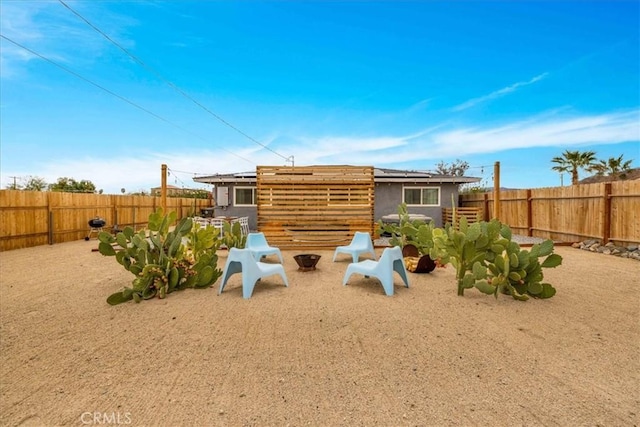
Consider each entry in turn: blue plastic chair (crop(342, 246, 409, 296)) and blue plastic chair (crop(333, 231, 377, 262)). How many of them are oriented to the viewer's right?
0

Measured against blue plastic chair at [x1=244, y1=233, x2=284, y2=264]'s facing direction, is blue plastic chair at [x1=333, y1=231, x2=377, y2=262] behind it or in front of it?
in front

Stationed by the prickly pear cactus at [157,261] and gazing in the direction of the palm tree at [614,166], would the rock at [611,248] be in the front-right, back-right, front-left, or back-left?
front-right

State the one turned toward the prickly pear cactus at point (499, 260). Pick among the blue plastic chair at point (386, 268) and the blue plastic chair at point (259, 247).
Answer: the blue plastic chair at point (259, 247)

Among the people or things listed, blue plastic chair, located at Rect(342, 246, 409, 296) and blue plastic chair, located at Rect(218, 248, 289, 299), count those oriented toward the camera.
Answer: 0

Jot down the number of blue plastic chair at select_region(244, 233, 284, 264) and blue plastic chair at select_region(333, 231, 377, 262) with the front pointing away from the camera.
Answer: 0

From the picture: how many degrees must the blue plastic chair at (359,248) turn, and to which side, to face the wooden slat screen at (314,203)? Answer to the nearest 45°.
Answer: approximately 90° to its right

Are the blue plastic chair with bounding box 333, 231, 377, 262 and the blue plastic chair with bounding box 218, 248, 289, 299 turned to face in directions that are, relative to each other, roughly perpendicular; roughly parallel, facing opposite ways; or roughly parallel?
roughly parallel, facing opposite ways

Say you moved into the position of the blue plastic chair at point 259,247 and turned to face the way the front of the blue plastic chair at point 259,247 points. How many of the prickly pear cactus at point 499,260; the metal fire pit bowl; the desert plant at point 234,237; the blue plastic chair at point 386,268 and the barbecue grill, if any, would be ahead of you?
3

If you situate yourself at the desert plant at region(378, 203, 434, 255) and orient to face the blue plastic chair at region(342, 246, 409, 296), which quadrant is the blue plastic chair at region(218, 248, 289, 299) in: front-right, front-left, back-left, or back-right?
front-right

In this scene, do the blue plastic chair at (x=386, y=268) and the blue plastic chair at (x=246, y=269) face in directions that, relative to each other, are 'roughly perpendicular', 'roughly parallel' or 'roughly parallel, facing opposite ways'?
roughly perpendicular

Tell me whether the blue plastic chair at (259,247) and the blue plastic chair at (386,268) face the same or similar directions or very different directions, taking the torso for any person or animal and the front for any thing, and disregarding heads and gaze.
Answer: very different directions

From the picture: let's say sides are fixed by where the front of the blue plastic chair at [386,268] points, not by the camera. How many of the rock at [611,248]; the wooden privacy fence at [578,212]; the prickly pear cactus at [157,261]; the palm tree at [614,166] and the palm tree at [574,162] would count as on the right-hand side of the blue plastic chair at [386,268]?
4

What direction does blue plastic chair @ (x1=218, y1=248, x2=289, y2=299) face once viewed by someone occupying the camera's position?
facing away from the viewer and to the right of the viewer

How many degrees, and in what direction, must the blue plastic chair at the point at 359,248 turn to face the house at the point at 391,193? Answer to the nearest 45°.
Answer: approximately 135° to its right

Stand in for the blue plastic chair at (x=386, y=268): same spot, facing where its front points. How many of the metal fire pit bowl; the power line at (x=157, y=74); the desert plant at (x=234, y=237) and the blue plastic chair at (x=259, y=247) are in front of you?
4

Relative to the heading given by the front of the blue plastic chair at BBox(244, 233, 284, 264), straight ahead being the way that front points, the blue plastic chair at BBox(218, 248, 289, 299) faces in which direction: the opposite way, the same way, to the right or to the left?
to the left

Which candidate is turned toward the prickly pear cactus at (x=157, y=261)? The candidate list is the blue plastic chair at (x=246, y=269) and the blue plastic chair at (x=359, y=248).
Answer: the blue plastic chair at (x=359, y=248)

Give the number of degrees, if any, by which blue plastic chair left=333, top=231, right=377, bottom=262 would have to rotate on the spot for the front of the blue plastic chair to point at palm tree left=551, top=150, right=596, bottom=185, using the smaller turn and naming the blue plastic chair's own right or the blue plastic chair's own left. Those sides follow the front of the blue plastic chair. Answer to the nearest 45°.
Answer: approximately 180°

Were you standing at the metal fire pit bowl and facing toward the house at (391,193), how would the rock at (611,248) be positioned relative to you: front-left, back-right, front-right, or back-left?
front-right

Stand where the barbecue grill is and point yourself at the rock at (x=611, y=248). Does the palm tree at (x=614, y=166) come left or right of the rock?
left

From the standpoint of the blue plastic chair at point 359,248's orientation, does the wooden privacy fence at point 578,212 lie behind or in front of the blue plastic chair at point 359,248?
behind

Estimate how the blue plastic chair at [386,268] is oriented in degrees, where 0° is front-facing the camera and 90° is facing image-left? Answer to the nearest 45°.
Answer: approximately 135°
